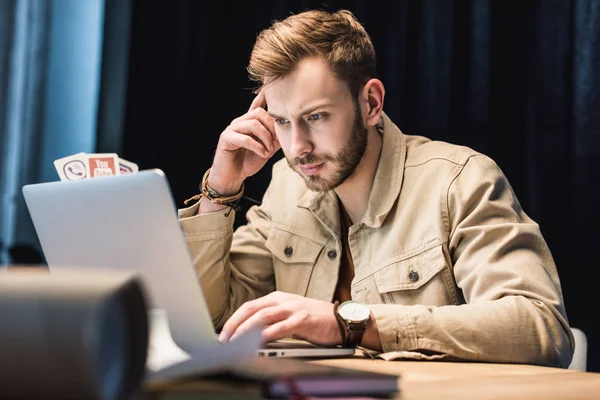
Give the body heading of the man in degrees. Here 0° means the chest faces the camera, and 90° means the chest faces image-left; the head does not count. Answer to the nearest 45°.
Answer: approximately 45°

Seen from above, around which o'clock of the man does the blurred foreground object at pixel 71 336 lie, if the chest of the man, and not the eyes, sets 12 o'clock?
The blurred foreground object is roughly at 11 o'clock from the man.
